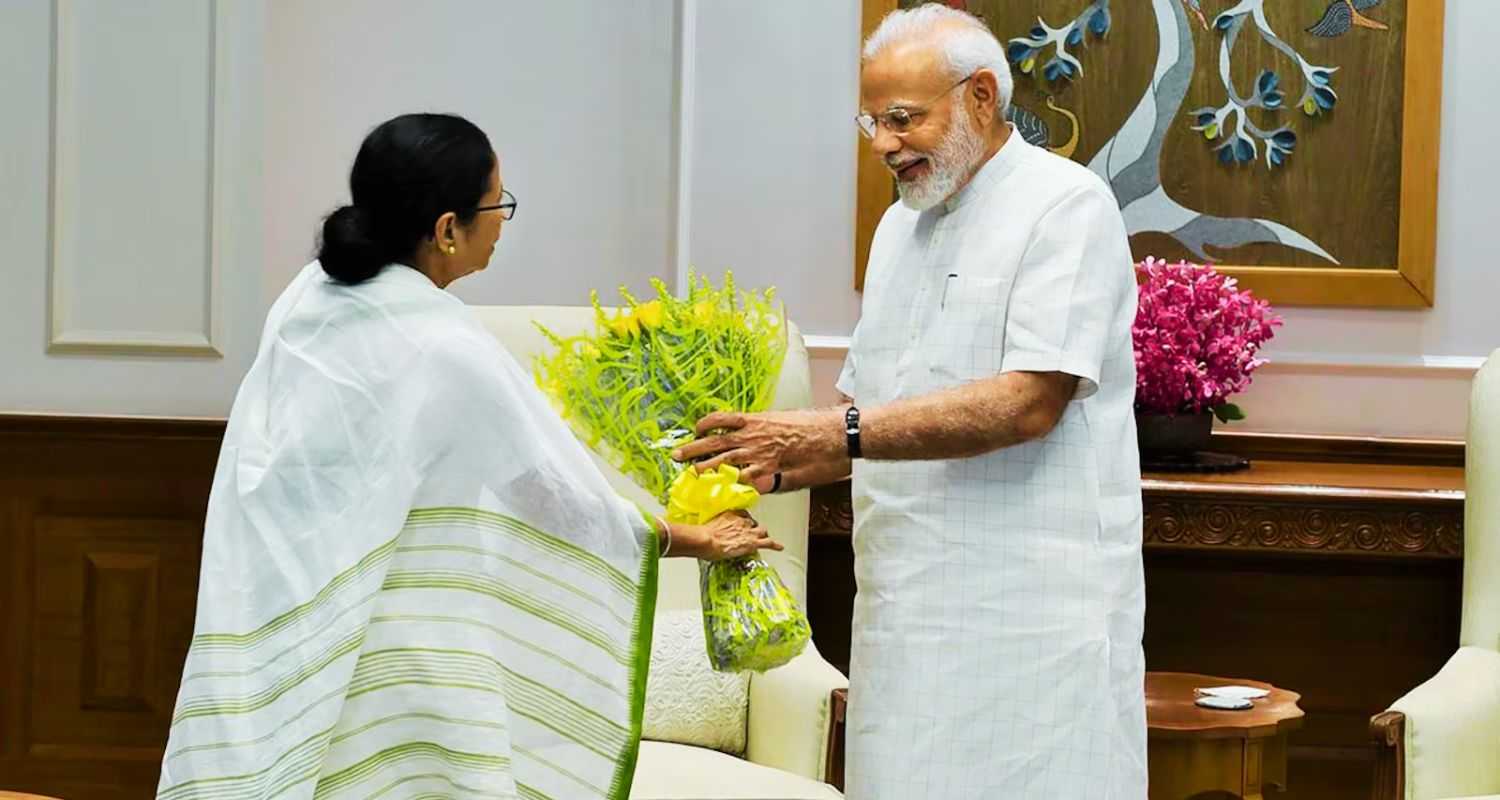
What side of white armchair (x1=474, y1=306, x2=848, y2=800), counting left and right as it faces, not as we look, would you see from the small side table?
left

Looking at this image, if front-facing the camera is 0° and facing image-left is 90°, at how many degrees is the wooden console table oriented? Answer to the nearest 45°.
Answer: approximately 0°

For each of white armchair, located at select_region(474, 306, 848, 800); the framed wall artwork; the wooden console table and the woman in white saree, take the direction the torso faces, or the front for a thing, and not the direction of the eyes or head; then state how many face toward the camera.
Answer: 3

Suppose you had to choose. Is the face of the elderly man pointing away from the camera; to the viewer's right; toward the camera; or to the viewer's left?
to the viewer's left

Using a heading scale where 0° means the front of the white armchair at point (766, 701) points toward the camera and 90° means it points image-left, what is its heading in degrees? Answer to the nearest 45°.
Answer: approximately 0°

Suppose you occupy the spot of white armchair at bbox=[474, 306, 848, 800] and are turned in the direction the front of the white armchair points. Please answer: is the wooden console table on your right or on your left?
on your left

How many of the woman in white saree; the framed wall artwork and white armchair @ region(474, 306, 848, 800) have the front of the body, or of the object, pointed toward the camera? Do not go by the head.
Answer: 2

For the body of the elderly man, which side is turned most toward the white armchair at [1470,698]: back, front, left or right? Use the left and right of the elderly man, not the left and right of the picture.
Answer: back

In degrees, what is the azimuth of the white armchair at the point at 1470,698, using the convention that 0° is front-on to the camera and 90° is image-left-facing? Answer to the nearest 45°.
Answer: approximately 45°

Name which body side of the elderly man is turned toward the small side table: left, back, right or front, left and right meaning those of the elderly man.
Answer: back
